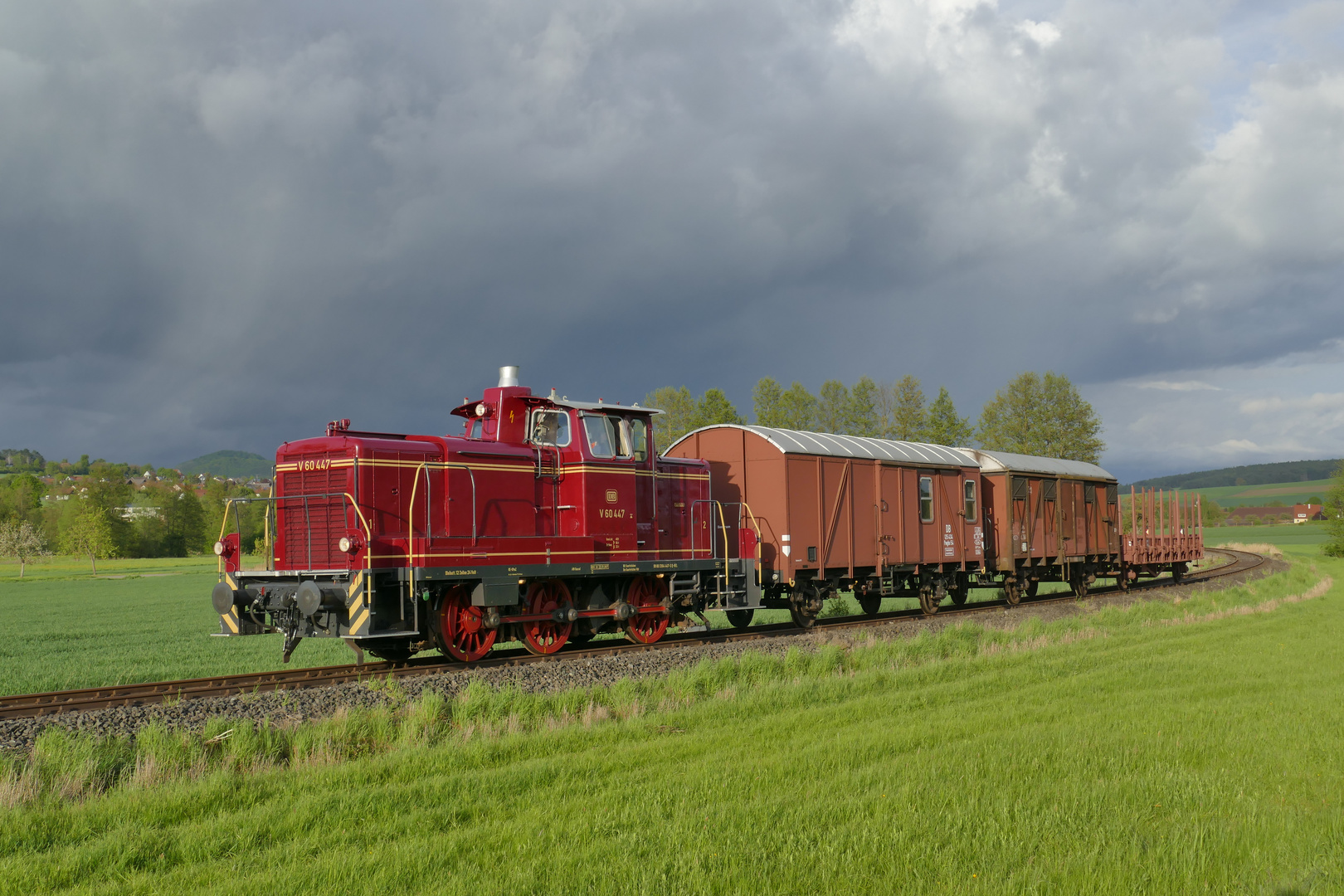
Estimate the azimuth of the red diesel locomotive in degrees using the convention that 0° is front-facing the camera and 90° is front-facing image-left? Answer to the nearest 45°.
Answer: approximately 45°

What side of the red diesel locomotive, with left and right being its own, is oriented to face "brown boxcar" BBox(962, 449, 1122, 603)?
back

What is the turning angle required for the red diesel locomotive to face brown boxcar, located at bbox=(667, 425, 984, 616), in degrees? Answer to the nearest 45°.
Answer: approximately 180°
